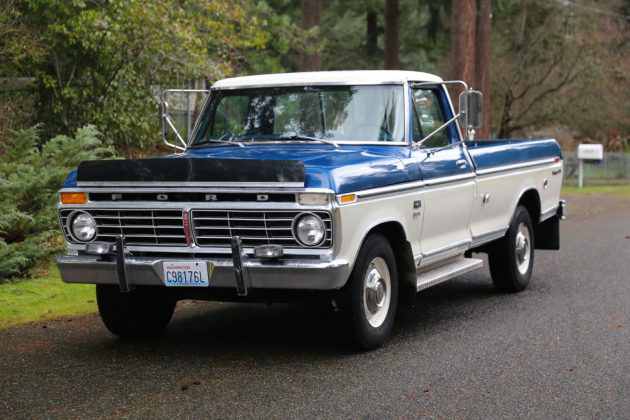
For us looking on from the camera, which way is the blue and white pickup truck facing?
facing the viewer and to the left of the viewer

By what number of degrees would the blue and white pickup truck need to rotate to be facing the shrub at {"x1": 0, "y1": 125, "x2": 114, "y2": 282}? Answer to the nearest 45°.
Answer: approximately 90° to its right
